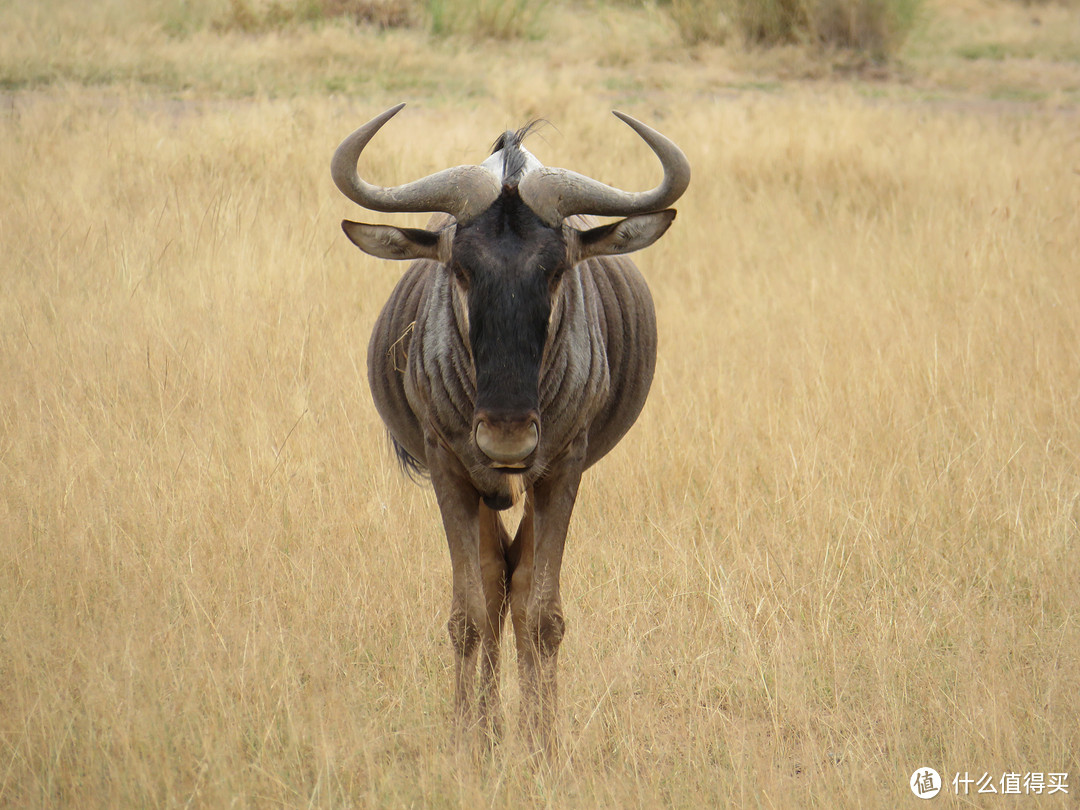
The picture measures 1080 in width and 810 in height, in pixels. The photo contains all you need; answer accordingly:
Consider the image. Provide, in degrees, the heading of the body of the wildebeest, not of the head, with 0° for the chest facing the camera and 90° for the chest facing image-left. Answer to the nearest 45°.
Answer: approximately 0°
